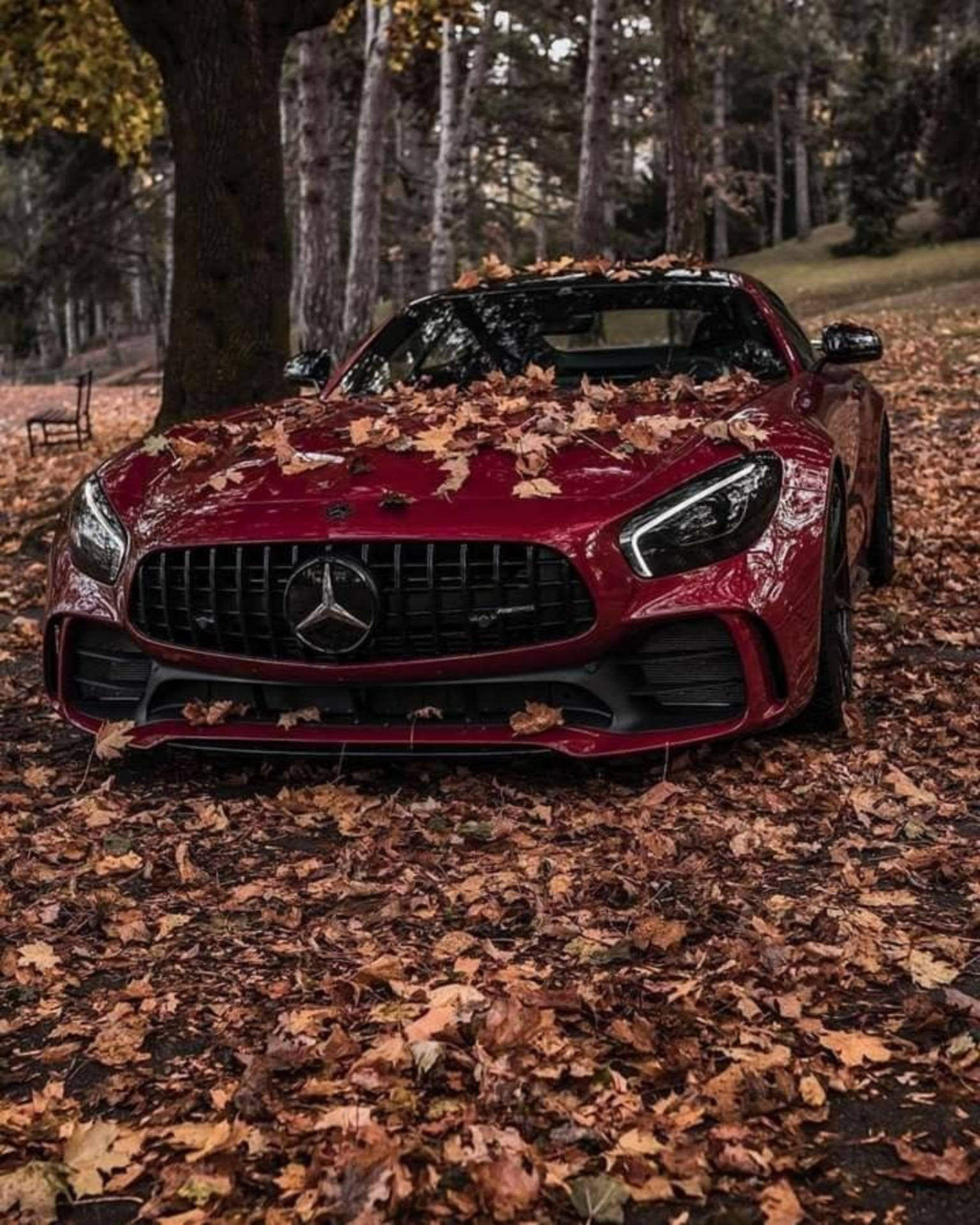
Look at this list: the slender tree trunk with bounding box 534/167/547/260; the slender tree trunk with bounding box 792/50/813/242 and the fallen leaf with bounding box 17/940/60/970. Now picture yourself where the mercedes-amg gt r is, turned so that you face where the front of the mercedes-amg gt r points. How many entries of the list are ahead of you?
1

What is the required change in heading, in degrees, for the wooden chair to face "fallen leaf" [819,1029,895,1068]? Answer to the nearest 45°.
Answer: approximately 90° to its left

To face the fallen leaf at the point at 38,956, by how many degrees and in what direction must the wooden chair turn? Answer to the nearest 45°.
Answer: approximately 90° to its left

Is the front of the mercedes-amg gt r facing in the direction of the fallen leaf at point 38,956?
yes

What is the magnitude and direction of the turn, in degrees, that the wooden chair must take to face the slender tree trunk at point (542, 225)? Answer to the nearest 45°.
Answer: approximately 135° to its right

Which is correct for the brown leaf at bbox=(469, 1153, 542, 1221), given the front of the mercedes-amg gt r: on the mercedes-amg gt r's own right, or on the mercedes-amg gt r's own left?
on the mercedes-amg gt r's own left

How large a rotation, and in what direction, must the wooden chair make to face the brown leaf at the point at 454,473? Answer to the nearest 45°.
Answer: approximately 90° to its left

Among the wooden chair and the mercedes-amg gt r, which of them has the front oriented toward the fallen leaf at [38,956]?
the mercedes-amg gt r

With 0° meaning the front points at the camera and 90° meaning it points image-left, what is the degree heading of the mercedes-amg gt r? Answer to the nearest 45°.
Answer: approximately 45°

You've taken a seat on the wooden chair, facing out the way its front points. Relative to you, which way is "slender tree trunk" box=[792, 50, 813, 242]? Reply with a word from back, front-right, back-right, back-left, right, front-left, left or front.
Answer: back-right

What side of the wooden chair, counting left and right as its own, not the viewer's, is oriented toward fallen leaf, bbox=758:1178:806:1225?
left

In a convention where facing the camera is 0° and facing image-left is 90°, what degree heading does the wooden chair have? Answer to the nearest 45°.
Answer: approximately 90°
